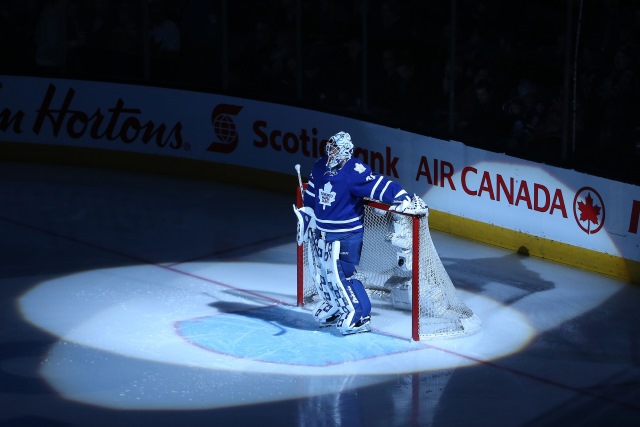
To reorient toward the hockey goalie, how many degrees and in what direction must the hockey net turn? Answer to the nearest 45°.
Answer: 0° — it already faces them

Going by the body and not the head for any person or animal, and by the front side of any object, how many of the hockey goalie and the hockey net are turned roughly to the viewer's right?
0

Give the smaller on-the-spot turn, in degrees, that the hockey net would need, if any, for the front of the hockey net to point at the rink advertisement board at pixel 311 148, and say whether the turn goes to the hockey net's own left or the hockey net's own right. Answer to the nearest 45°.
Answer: approximately 135° to the hockey net's own right

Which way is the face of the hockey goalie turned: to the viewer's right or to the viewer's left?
to the viewer's left

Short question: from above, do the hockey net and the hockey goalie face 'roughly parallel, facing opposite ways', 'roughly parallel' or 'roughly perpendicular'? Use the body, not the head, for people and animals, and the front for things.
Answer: roughly parallel

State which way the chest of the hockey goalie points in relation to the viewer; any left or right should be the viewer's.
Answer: facing the viewer and to the left of the viewer
